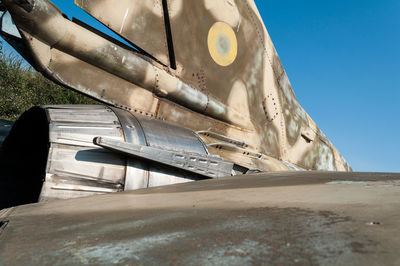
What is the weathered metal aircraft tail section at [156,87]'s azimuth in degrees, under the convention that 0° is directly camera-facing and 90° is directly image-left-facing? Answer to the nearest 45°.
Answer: approximately 225°
